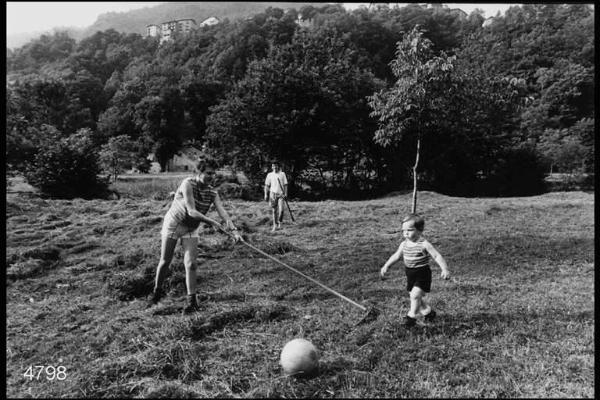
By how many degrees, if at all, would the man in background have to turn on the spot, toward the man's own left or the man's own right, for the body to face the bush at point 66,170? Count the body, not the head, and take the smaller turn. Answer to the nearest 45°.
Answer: approximately 135° to the man's own right

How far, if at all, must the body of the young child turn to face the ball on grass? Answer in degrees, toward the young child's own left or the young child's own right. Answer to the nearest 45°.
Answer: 0° — they already face it

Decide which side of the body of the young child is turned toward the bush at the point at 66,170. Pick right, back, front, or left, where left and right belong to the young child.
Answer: right

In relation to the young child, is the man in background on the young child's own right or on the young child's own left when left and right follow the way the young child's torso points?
on the young child's own right

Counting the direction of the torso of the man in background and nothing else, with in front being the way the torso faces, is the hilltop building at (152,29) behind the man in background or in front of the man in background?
behind

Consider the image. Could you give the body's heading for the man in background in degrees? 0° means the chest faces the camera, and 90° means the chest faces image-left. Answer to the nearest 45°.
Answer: approximately 0°

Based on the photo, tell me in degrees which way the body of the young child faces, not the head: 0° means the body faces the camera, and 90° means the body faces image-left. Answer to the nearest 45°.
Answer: approximately 45°
